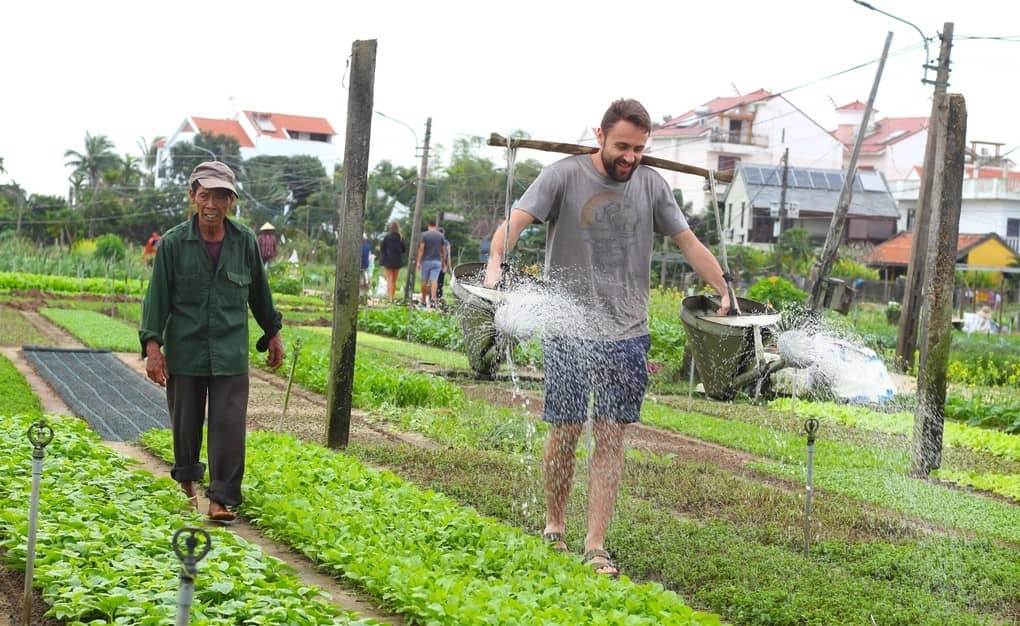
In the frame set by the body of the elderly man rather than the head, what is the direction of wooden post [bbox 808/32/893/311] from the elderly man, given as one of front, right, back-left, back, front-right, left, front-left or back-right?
back-left

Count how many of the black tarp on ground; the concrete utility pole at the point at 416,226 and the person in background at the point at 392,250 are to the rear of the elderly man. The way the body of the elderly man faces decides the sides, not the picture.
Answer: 3

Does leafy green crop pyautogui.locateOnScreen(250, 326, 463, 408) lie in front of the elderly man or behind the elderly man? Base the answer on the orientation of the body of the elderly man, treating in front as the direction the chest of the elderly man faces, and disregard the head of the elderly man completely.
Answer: behind

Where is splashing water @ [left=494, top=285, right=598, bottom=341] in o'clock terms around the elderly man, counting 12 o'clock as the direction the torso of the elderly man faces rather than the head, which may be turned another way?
The splashing water is roughly at 10 o'clock from the elderly man.

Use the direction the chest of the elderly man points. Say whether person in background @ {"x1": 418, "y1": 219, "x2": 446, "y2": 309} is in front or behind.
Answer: behind

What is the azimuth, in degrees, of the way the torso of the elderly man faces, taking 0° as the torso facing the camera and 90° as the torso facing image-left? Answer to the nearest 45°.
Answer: approximately 0°

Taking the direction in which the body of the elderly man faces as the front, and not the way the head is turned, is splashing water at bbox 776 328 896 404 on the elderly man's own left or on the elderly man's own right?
on the elderly man's own left

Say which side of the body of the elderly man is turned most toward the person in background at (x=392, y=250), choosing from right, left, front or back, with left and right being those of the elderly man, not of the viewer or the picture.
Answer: back

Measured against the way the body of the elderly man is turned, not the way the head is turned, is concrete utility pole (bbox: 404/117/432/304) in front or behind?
behind
